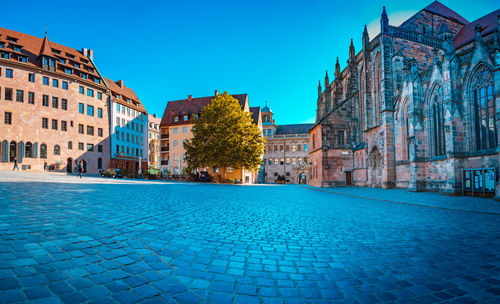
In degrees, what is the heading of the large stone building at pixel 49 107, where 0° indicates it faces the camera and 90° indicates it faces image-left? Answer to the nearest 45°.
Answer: approximately 315°

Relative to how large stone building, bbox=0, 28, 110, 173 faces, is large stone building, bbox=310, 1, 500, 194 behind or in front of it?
in front
